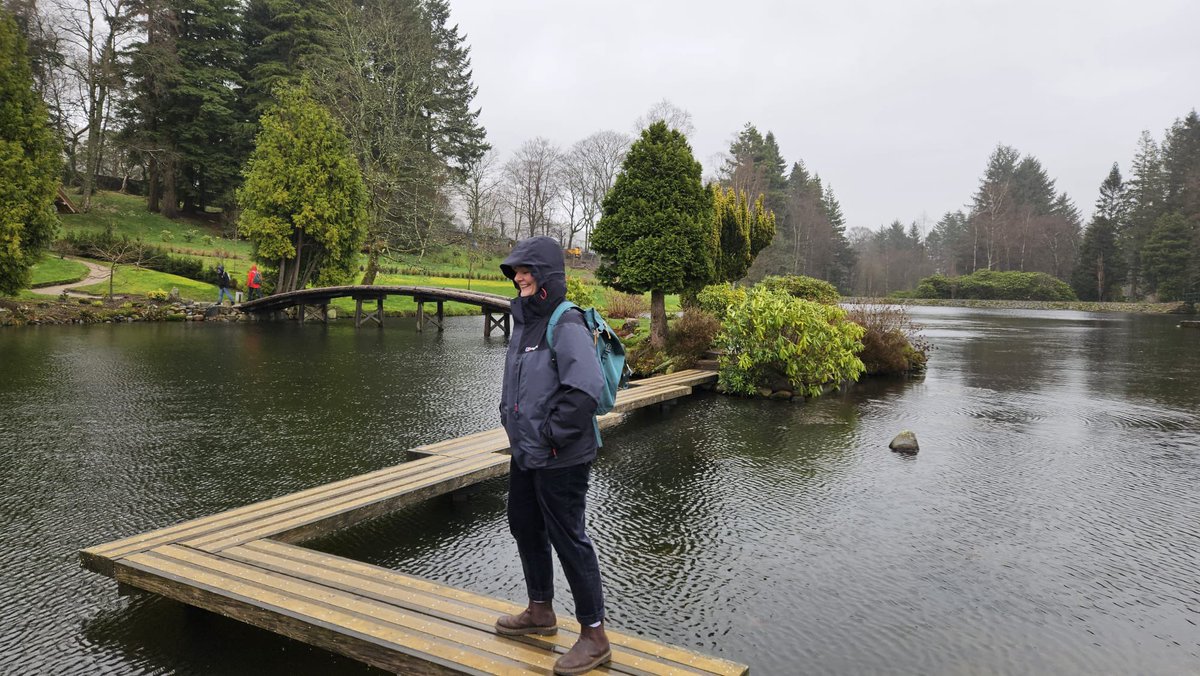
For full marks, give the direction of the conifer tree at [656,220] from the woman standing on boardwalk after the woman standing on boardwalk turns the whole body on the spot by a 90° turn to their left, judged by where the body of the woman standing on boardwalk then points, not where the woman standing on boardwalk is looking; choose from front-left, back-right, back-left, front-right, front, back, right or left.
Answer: back-left

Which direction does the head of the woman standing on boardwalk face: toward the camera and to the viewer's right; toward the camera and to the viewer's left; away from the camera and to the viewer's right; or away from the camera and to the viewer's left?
toward the camera and to the viewer's left

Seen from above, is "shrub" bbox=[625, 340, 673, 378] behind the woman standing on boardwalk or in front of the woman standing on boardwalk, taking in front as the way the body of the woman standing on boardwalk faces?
behind

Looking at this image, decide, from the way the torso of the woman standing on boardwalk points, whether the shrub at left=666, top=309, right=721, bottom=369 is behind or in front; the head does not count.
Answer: behind

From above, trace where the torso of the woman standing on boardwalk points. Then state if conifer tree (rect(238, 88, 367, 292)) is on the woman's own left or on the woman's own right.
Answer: on the woman's own right

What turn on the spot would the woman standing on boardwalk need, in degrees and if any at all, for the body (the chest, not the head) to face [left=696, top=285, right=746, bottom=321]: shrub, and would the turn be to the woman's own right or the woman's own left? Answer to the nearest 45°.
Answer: approximately 135° to the woman's own right

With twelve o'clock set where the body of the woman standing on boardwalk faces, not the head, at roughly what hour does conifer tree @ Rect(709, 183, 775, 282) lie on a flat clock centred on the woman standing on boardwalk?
The conifer tree is roughly at 5 o'clock from the woman standing on boardwalk.

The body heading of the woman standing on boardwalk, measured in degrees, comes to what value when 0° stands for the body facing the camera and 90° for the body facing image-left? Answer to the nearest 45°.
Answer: approximately 45°

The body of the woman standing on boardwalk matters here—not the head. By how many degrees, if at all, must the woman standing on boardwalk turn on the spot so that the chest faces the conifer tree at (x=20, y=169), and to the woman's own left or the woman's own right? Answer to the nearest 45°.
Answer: approximately 90° to the woman's own right

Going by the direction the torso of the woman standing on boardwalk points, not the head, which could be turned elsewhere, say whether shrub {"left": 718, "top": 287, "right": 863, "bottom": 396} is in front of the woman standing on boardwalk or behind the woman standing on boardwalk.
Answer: behind

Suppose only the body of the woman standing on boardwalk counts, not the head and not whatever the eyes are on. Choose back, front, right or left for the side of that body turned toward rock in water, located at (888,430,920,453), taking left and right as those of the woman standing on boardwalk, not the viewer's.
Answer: back
